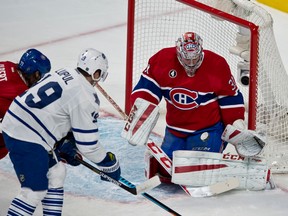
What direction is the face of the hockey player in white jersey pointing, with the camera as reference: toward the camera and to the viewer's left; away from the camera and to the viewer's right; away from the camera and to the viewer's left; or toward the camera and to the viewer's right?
away from the camera and to the viewer's right

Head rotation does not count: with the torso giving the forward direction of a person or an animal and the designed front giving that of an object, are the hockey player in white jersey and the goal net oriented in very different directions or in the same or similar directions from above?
very different directions

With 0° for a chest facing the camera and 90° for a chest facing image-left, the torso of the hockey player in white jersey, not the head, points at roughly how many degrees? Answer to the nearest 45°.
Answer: approximately 225°

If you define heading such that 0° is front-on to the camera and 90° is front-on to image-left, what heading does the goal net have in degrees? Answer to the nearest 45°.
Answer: approximately 45°

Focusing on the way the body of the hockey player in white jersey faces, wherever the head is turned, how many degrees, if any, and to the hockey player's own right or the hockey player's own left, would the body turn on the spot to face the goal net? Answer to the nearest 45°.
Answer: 0° — they already face it
